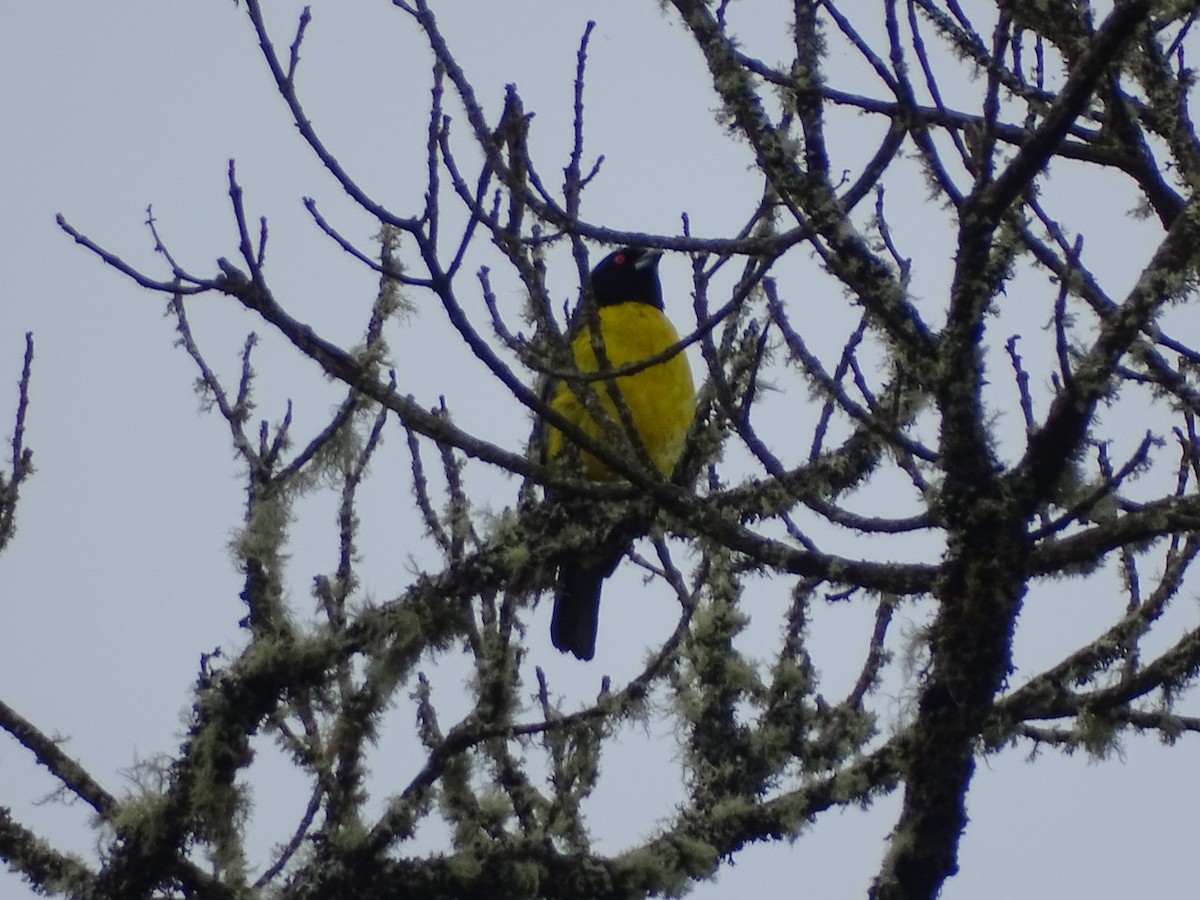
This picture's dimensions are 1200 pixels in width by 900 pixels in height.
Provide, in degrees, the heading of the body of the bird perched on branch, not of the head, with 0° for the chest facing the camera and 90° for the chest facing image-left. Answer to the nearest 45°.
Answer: approximately 315°
